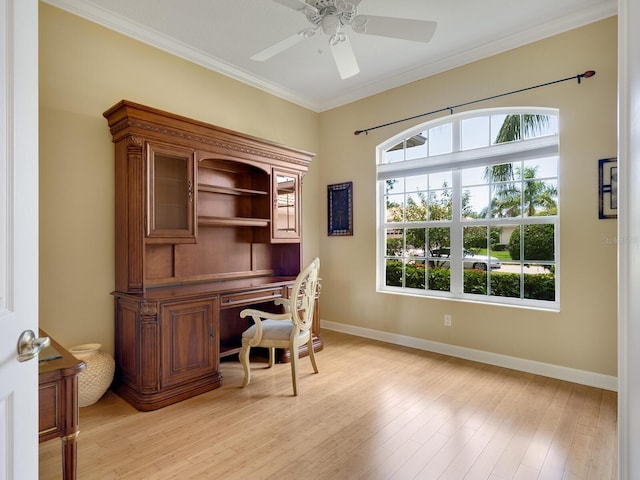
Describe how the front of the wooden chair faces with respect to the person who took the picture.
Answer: facing away from the viewer and to the left of the viewer

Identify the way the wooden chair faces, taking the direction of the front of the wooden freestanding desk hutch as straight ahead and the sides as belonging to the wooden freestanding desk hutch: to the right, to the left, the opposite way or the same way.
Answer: the opposite way

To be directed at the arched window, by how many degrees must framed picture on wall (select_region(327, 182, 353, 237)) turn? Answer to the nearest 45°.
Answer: approximately 90° to its left

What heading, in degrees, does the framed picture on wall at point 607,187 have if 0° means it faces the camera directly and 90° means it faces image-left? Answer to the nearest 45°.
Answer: approximately 0°

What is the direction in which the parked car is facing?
to the viewer's right

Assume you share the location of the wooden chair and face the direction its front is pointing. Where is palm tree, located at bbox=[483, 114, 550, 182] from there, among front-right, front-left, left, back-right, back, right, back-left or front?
back-right

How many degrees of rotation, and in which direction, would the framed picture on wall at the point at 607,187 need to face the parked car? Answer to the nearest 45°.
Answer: approximately 90° to its right

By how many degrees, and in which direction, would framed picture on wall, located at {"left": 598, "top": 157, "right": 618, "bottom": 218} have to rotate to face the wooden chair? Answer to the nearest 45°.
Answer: approximately 45° to its right
